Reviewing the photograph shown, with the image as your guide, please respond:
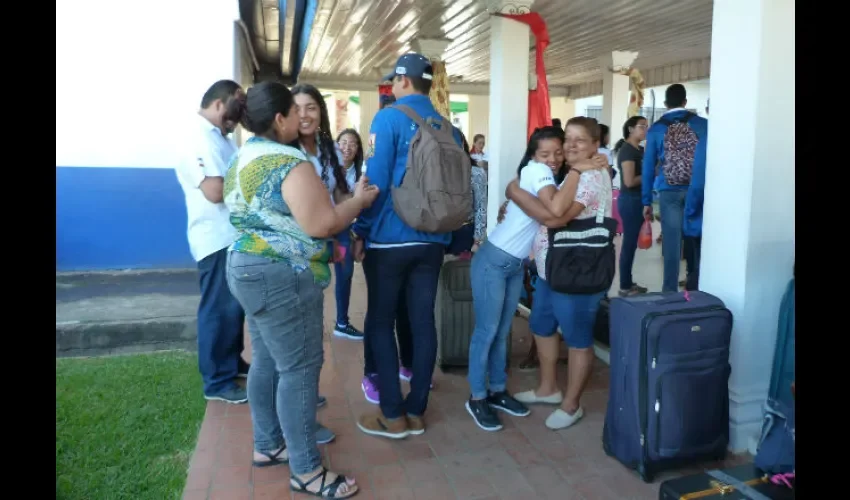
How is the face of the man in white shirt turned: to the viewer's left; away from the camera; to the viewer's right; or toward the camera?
to the viewer's right

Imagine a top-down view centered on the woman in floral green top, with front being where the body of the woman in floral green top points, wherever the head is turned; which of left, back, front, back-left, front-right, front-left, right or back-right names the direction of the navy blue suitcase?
front-right

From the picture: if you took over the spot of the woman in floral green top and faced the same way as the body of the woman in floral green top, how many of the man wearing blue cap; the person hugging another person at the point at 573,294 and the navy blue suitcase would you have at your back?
0

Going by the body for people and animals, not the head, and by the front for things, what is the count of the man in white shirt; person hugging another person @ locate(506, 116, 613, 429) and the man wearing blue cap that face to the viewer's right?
1

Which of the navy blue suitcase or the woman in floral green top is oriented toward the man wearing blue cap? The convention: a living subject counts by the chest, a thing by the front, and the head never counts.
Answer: the woman in floral green top

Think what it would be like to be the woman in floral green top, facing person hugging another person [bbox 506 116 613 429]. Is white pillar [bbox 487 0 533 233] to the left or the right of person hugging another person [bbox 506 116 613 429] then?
left

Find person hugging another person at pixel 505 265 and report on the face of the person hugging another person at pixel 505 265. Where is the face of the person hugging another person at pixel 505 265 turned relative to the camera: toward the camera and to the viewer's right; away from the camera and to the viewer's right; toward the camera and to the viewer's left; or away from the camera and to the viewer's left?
toward the camera and to the viewer's right

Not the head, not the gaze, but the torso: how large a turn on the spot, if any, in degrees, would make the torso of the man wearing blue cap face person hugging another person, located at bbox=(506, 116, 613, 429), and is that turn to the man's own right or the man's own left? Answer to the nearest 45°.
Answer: approximately 135° to the man's own right

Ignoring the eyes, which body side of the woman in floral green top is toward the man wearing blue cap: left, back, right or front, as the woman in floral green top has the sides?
front

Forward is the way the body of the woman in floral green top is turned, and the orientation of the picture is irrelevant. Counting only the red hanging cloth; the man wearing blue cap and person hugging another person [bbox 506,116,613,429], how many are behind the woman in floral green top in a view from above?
0

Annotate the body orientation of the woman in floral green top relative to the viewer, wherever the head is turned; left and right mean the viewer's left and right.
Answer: facing away from the viewer and to the right of the viewer

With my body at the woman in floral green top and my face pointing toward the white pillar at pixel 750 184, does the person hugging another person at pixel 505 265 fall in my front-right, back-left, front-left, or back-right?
front-left

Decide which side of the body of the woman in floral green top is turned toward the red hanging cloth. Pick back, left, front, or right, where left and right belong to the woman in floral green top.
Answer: front

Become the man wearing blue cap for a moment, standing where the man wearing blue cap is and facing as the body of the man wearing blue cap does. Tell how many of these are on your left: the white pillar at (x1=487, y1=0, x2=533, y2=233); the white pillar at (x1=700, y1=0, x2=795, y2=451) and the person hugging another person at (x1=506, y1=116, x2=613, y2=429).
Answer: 0

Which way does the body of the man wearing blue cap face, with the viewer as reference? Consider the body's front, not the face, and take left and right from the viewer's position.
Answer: facing away from the viewer and to the left of the viewer

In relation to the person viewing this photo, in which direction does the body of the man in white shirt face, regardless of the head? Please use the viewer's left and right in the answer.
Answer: facing to the right of the viewer
